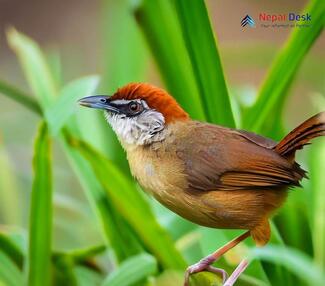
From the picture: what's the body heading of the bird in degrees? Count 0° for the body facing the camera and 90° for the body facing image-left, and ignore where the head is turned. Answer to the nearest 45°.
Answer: approximately 90°

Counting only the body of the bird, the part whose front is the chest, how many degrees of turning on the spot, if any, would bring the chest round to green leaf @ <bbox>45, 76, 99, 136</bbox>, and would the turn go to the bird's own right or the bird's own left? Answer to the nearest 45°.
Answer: approximately 45° to the bird's own right

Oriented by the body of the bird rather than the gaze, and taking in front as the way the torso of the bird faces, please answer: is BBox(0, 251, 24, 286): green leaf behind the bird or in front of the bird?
in front

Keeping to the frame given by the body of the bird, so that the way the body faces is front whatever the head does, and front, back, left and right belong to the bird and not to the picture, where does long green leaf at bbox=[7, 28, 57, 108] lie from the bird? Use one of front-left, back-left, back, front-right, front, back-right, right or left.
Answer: front-right
